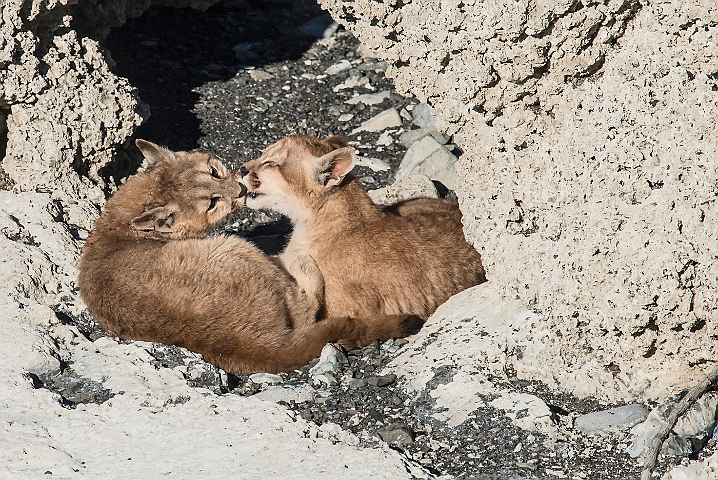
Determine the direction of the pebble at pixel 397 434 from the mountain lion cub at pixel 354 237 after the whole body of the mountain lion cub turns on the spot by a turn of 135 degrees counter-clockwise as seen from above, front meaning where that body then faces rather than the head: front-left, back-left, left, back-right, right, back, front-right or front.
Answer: front-right

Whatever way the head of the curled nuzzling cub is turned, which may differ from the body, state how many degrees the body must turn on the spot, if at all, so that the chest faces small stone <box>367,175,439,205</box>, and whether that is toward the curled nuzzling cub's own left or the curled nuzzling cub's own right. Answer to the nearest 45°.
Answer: approximately 90° to the curled nuzzling cub's own right

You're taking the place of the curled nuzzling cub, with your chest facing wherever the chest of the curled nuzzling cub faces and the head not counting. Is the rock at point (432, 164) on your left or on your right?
on your right

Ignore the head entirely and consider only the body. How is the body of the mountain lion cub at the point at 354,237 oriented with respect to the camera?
to the viewer's left

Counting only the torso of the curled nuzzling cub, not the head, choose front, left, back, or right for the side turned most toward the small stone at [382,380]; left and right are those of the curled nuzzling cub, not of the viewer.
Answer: back

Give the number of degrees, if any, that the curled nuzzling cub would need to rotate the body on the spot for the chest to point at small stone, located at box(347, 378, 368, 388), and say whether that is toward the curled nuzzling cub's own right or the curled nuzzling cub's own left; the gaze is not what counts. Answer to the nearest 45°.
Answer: approximately 180°

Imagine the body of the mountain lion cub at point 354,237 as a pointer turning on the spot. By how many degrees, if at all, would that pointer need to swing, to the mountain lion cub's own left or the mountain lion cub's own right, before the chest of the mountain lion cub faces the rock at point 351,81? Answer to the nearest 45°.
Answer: approximately 90° to the mountain lion cub's own right

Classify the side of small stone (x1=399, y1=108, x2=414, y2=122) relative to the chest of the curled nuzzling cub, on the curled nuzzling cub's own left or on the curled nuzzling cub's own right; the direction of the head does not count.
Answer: on the curled nuzzling cub's own right

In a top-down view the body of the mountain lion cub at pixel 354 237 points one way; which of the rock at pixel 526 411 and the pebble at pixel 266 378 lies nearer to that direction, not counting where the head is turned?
the pebble

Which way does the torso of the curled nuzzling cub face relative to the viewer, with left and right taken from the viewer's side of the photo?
facing away from the viewer and to the left of the viewer

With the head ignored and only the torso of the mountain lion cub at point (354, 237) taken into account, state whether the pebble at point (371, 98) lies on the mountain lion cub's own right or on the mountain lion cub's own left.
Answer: on the mountain lion cub's own right

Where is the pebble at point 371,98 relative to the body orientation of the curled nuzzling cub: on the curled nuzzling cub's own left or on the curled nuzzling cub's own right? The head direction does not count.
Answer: on the curled nuzzling cub's own right

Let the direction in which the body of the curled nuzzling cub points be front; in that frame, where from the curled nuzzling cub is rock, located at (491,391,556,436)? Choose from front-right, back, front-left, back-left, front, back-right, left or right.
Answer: back
